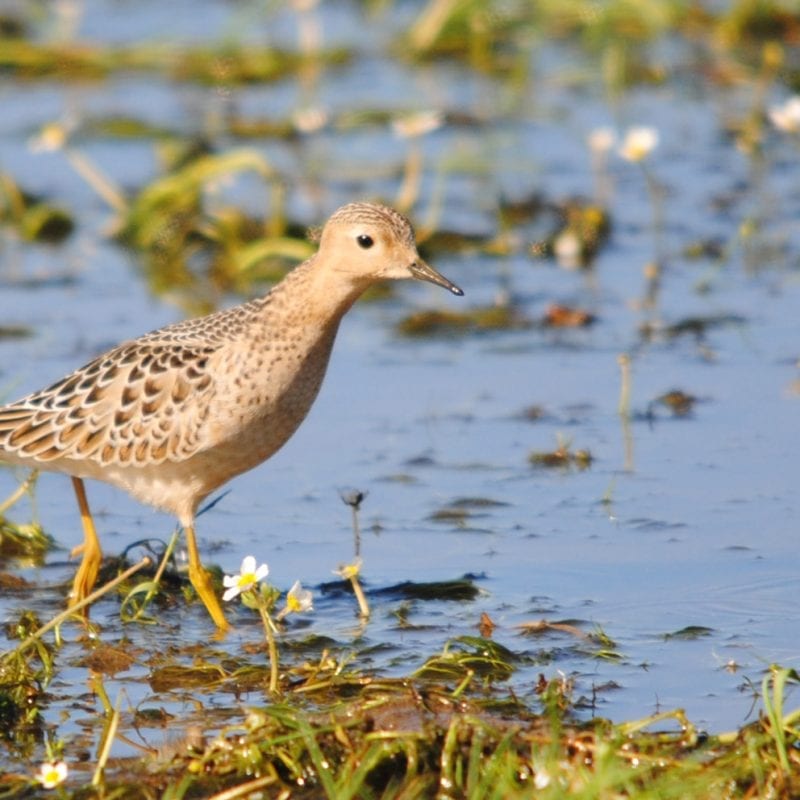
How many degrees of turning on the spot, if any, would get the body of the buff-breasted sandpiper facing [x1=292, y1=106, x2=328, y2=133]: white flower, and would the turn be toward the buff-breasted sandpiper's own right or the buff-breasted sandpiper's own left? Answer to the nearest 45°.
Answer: approximately 90° to the buff-breasted sandpiper's own left

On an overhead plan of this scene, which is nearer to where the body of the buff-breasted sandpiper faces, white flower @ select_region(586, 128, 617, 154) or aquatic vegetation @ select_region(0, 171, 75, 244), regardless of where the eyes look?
the white flower

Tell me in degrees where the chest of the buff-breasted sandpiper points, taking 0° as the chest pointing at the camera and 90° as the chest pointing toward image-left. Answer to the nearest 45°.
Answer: approximately 270°

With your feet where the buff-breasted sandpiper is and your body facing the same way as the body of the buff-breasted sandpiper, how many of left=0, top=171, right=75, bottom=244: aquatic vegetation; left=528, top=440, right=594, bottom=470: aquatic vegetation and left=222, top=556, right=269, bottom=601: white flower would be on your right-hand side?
1

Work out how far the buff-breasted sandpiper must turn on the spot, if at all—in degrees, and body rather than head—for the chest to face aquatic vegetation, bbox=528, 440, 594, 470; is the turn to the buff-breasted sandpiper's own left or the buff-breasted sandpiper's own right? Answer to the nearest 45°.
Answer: approximately 45° to the buff-breasted sandpiper's own left
